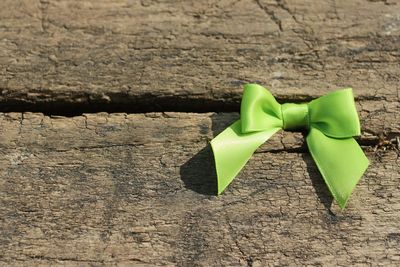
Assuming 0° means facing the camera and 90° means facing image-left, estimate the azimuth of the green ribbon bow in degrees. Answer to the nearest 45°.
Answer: approximately 0°
